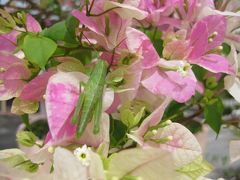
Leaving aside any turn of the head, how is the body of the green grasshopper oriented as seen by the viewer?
away from the camera
